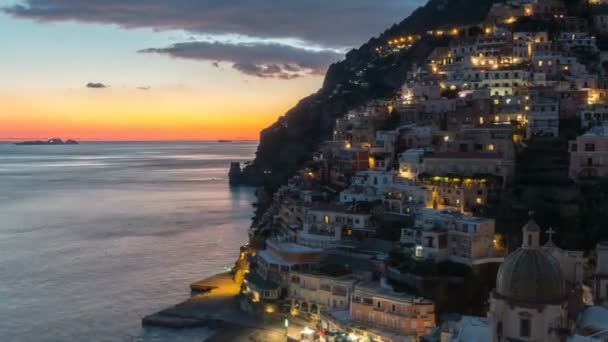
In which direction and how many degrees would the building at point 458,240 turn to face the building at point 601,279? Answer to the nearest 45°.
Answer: approximately 90° to its left

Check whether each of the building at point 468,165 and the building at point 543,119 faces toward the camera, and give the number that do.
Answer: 2

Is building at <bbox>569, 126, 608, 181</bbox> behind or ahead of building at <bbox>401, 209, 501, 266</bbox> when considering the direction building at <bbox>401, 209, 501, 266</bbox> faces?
behind

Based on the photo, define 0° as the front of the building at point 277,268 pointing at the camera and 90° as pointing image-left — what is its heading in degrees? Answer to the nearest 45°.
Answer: approximately 45°

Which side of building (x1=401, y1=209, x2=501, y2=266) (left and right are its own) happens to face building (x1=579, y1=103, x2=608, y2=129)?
back

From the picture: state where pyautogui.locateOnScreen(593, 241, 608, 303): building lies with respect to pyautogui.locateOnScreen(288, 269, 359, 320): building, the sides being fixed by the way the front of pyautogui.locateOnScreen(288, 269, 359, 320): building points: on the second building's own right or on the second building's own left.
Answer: on the second building's own left

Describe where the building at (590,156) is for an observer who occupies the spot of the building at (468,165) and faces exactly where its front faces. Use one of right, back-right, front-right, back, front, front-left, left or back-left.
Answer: left

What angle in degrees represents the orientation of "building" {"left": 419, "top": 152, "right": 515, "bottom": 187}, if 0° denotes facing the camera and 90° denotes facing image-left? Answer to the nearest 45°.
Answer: approximately 0°

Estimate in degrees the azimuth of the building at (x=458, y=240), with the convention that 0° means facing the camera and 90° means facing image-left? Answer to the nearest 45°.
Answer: approximately 45°

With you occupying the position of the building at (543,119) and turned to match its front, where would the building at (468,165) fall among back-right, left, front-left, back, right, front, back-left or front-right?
front-right

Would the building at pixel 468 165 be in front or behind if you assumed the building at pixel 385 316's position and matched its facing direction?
behind

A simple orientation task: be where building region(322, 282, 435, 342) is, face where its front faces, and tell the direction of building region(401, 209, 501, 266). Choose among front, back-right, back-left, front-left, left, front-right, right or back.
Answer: back
